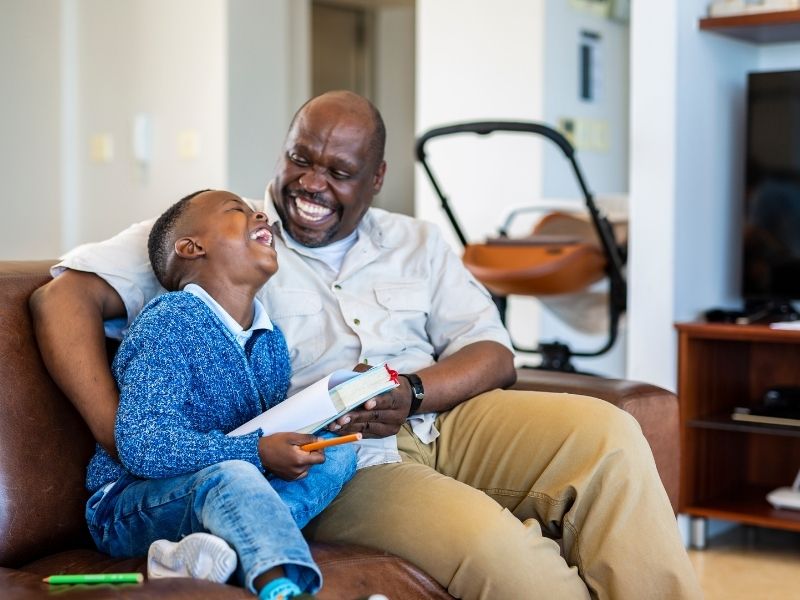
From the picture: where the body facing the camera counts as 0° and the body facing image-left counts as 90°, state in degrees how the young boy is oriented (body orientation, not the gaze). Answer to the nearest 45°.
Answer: approximately 315°

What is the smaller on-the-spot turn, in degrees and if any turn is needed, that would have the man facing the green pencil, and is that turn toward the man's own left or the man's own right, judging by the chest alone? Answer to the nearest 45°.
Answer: approximately 90° to the man's own right

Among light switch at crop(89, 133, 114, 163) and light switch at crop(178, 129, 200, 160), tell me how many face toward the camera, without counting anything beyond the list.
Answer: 2

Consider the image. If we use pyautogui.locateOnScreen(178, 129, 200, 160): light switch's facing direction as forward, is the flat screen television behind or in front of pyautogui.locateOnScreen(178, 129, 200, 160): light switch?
in front

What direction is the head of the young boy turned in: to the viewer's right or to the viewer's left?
to the viewer's right

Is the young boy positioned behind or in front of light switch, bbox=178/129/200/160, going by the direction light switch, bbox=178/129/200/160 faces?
in front

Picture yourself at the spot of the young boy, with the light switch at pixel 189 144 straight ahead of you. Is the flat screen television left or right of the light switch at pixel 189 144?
right

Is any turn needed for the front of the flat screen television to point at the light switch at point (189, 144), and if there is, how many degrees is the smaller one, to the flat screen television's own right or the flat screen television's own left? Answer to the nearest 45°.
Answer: approximately 135° to the flat screen television's own right

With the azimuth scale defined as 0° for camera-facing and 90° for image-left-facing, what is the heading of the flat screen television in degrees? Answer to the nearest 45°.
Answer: approximately 0°

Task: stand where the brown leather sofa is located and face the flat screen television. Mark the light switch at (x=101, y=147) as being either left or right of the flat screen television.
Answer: left

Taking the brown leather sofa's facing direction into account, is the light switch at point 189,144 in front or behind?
behind

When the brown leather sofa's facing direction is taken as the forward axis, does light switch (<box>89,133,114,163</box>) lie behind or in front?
behind

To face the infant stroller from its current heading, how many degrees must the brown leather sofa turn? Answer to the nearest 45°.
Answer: approximately 90° to its left

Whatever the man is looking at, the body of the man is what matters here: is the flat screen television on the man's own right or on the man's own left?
on the man's own left
